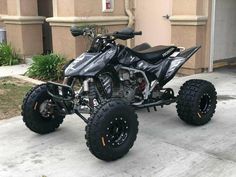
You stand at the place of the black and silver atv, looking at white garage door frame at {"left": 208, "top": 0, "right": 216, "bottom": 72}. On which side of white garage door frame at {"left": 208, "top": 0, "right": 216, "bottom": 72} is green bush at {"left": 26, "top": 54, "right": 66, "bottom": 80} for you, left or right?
left

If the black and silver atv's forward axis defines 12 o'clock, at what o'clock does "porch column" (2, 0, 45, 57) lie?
The porch column is roughly at 4 o'clock from the black and silver atv.

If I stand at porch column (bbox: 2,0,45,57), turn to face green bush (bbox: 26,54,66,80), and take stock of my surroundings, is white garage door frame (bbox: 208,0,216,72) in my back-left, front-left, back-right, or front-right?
front-left

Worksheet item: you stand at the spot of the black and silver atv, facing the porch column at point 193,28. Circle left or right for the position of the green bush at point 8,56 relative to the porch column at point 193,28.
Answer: left

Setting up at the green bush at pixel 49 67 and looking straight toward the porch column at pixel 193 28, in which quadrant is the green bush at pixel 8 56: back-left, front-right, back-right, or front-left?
back-left

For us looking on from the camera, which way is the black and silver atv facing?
facing the viewer and to the left of the viewer

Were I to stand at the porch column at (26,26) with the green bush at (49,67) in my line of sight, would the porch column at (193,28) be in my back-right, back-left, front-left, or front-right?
front-left

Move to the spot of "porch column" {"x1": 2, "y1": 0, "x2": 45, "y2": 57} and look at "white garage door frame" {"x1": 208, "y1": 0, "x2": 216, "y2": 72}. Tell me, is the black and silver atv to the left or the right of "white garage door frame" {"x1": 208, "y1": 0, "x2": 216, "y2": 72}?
right

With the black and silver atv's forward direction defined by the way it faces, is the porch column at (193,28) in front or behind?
behind

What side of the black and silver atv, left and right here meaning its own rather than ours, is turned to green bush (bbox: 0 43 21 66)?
right
